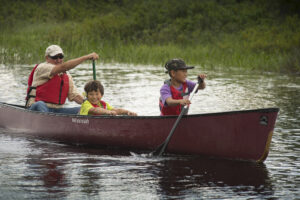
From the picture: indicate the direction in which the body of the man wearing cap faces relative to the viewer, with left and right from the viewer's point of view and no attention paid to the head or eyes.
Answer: facing the viewer and to the right of the viewer

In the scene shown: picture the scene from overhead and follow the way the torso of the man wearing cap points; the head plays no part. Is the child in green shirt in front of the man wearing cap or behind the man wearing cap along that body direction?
in front

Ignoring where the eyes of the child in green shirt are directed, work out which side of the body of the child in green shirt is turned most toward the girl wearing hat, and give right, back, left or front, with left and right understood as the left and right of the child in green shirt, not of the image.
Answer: front

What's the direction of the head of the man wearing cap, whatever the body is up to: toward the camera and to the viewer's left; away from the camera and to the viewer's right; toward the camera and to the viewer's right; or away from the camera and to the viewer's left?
toward the camera and to the viewer's right

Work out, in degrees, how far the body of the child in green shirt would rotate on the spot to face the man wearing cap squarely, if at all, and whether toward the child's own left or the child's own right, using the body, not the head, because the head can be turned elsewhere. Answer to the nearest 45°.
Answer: approximately 180°

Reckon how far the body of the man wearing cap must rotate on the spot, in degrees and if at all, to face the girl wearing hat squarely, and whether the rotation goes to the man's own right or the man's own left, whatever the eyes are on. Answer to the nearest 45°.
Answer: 0° — they already face them

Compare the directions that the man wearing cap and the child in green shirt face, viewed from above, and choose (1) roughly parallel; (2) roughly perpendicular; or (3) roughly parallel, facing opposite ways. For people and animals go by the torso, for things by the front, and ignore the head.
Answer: roughly parallel

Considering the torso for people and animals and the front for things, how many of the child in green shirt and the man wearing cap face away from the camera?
0
